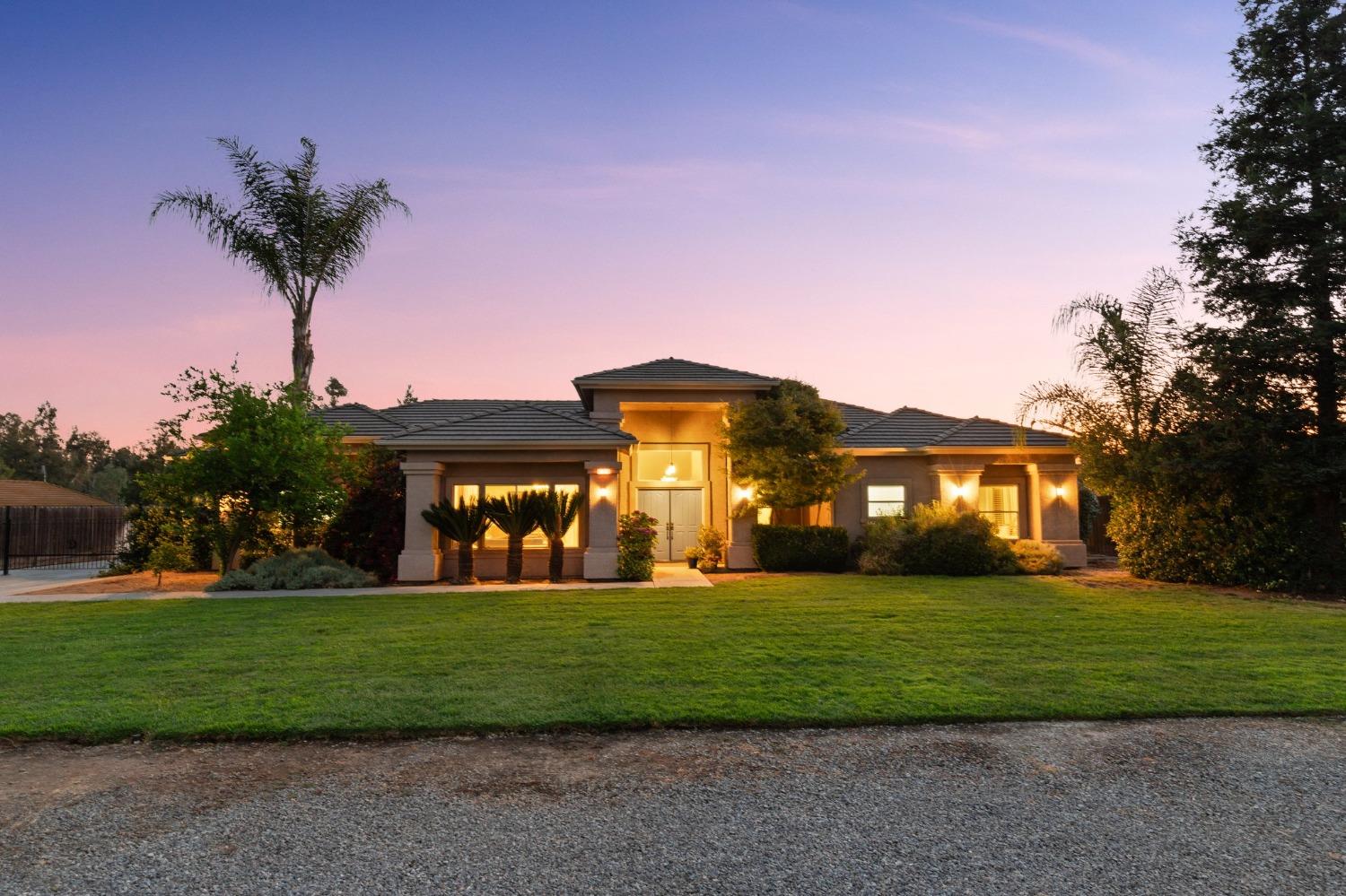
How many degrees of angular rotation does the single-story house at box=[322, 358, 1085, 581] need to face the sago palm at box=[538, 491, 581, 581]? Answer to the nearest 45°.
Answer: approximately 45° to its right

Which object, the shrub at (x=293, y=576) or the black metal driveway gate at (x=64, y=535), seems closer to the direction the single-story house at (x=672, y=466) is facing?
the shrub

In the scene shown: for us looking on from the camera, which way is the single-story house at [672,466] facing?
facing the viewer

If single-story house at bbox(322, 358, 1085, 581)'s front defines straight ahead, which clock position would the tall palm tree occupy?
The tall palm tree is roughly at 3 o'clock from the single-story house.

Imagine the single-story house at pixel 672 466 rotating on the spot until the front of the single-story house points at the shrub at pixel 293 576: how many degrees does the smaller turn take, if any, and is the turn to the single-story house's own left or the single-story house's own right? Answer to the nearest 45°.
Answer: approximately 45° to the single-story house's own right

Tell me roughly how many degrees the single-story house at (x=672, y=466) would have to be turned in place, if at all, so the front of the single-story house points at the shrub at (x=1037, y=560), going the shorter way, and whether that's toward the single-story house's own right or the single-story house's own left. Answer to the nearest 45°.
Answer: approximately 90° to the single-story house's own left

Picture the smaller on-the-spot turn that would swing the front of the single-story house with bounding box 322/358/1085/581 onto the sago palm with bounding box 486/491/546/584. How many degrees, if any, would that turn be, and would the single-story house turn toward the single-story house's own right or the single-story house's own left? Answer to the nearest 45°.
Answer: approximately 45° to the single-story house's own right

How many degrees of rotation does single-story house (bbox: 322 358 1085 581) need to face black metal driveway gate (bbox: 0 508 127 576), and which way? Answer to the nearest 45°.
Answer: approximately 90° to its right

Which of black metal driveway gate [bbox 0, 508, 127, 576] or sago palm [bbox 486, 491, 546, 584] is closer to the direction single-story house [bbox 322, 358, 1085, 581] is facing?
the sago palm

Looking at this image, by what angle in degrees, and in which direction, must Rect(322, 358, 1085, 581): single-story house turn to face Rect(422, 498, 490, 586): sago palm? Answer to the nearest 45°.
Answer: approximately 45° to its right
